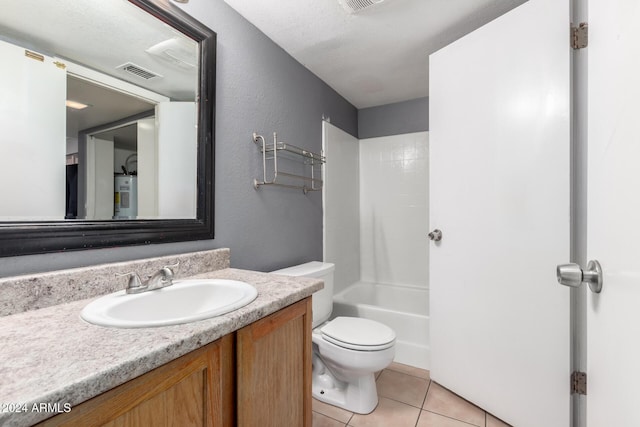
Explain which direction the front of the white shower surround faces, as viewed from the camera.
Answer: facing the viewer

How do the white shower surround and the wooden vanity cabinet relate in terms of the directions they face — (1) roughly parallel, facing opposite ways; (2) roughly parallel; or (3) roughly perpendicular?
roughly perpendicular

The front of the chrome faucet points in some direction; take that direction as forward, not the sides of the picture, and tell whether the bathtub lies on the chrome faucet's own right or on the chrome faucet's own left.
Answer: on the chrome faucet's own left

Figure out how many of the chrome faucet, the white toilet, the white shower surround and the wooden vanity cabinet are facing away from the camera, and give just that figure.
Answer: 0

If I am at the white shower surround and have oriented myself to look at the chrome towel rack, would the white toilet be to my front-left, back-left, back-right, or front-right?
front-left

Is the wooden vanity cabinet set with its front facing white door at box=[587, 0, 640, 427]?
yes

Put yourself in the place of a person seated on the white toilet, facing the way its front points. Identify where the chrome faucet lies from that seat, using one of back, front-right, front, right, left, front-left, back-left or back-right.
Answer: right

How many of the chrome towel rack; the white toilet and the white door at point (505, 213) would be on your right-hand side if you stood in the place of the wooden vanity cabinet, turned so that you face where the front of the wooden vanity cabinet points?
0

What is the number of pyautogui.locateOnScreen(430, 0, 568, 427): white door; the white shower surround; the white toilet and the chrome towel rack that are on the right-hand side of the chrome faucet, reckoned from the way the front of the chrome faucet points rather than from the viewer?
0

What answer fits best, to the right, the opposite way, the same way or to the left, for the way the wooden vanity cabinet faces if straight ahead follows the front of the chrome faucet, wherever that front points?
the same way

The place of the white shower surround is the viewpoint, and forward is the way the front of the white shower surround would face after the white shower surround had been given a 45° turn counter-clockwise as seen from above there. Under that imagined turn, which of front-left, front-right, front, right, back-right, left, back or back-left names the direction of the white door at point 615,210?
front-right

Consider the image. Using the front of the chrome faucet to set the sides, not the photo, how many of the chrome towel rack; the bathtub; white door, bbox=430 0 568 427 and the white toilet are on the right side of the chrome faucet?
0

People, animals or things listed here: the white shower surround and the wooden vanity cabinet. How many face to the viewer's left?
0

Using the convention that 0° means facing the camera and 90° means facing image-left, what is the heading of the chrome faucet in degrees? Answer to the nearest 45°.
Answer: approximately 315°

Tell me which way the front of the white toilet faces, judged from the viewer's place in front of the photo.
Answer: facing the viewer and to the right of the viewer

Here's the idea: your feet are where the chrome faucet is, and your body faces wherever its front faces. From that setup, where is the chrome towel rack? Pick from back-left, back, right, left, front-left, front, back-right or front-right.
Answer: left

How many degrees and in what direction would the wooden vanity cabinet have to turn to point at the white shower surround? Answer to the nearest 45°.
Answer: approximately 90° to its left
